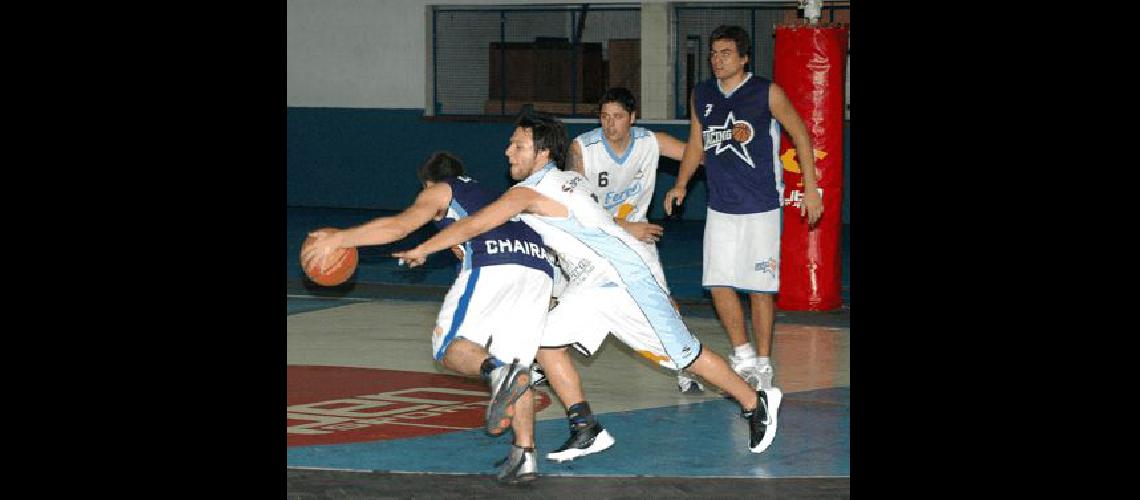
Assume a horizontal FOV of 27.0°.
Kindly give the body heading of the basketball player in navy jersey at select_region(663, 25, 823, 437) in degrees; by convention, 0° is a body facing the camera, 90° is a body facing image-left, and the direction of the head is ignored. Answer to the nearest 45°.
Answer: approximately 45°

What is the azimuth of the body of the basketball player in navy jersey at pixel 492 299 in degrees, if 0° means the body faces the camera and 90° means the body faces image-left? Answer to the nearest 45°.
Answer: approximately 135°

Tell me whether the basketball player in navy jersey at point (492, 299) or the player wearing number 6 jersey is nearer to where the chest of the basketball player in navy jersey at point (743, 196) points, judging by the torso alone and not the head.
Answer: the basketball player in navy jersey

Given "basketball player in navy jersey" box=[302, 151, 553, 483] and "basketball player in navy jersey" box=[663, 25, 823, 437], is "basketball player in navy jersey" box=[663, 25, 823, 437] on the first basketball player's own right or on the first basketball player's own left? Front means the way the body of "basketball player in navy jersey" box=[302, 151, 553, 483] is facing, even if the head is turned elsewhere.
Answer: on the first basketball player's own right

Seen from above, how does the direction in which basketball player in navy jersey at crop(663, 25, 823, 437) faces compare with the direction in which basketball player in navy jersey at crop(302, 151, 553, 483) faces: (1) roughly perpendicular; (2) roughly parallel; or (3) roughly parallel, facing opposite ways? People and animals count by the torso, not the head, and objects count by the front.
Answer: roughly perpendicular

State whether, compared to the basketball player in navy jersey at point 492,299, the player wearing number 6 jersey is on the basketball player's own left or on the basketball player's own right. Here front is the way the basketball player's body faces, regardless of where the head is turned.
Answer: on the basketball player's own right

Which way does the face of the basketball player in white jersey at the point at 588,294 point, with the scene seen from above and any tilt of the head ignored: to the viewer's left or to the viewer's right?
to the viewer's left

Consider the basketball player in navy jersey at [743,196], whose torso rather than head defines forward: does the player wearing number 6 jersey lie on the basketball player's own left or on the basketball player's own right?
on the basketball player's own right
